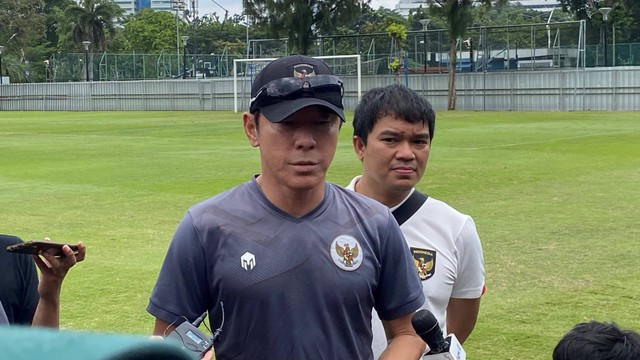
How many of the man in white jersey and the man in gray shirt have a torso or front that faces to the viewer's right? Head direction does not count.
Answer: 0

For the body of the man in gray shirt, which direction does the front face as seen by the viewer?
toward the camera

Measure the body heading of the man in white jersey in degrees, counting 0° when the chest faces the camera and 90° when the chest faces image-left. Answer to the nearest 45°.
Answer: approximately 45°

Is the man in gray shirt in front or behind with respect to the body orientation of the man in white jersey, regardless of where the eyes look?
in front

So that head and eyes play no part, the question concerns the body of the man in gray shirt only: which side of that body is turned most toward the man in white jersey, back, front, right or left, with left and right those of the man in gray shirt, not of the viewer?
back
